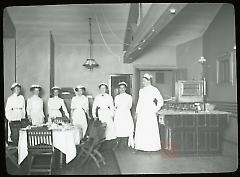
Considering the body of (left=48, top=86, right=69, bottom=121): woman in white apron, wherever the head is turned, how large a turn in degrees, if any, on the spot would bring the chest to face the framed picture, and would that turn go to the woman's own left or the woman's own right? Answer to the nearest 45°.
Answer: approximately 90° to the woman's own left

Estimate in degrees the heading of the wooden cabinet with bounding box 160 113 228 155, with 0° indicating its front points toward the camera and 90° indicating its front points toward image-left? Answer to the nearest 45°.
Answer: approximately 0°

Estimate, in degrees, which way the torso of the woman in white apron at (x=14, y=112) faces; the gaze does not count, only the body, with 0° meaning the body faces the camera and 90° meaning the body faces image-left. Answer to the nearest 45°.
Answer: approximately 315°

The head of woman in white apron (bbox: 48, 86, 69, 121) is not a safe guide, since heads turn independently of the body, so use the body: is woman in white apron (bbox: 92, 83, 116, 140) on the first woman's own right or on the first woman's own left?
on the first woman's own left

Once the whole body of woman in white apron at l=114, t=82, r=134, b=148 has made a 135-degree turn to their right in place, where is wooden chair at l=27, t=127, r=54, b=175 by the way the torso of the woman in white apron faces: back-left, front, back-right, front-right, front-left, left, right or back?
front-left

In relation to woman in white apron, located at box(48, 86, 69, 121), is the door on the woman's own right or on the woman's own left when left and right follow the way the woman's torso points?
on the woman's own left

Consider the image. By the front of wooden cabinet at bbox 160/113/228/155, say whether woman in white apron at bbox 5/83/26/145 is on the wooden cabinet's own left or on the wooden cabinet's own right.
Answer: on the wooden cabinet's own right

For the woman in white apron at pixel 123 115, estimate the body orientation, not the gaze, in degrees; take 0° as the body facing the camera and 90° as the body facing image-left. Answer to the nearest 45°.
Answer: approximately 0°
